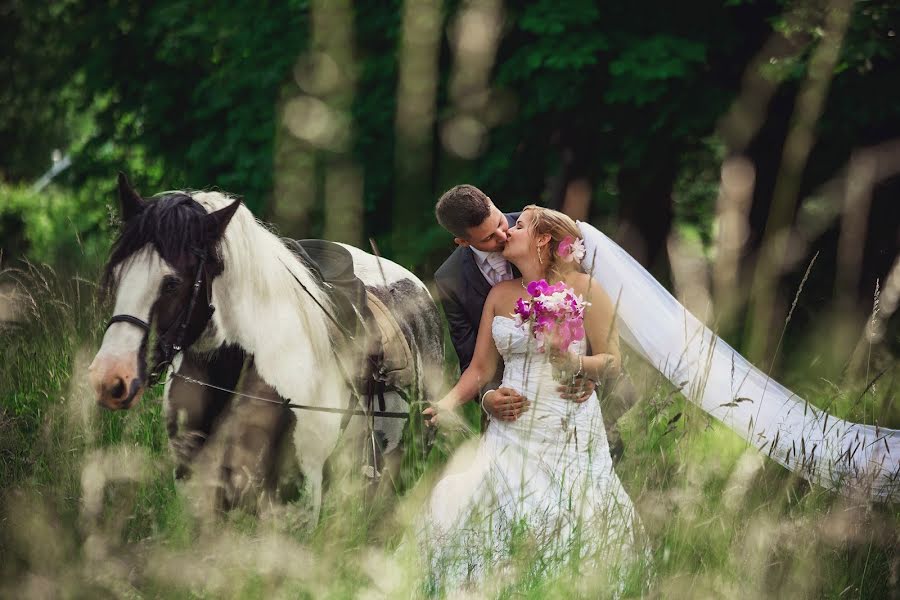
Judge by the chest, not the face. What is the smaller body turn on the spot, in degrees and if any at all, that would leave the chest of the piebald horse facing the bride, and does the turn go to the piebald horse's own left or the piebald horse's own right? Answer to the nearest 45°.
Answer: approximately 135° to the piebald horse's own left

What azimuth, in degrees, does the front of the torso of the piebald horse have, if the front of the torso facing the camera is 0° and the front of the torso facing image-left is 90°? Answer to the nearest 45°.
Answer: approximately 45°

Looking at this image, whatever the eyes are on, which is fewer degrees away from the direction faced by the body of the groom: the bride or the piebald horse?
the bride
